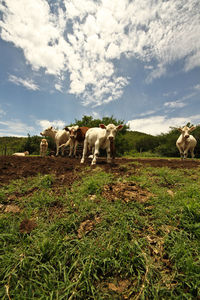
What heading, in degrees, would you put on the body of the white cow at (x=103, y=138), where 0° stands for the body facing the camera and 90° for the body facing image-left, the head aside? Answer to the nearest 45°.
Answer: approximately 315°
